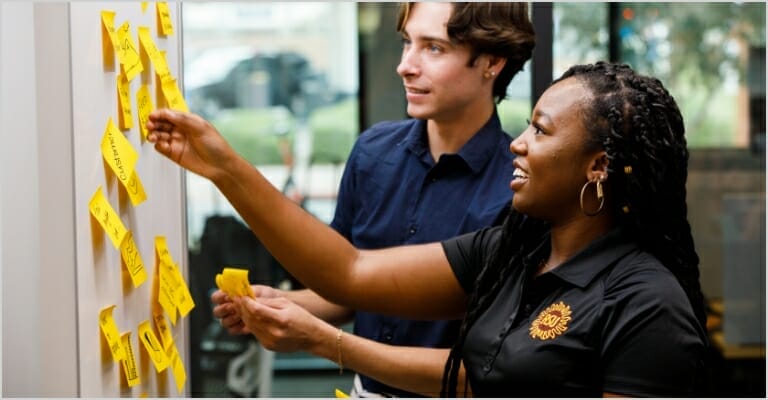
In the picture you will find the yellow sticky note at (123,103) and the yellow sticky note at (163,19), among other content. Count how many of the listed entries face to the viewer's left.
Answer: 0

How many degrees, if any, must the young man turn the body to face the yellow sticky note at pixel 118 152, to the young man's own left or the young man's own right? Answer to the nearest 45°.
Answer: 0° — they already face it

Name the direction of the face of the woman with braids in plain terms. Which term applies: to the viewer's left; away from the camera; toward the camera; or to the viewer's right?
to the viewer's left

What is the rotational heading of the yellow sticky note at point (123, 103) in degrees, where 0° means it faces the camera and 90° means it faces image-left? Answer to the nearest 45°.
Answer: approximately 315°

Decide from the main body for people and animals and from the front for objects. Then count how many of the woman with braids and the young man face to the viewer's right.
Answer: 0

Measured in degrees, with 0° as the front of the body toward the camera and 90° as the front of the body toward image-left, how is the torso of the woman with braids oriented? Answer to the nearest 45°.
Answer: approximately 45°
